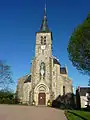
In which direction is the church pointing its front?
toward the camera
